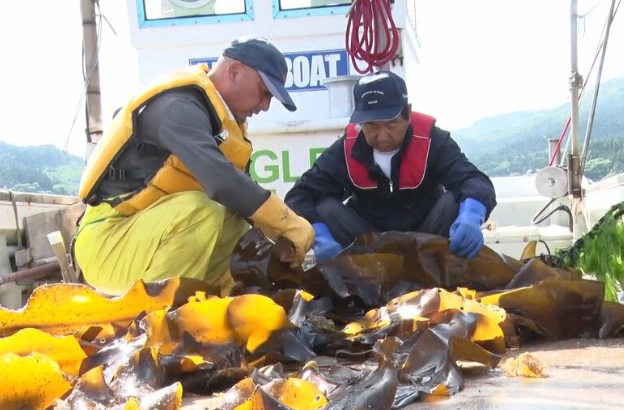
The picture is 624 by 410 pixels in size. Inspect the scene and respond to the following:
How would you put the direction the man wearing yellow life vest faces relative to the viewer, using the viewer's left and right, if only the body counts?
facing to the right of the viewer

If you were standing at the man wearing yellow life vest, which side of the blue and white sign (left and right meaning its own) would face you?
front

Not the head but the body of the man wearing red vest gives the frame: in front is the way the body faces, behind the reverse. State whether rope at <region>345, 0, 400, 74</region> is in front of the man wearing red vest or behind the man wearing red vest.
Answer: behind

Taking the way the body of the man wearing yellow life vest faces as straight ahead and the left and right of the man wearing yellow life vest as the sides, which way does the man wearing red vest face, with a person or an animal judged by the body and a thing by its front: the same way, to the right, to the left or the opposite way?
to the right

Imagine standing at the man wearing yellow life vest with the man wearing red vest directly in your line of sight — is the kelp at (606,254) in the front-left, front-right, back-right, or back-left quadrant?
front-right

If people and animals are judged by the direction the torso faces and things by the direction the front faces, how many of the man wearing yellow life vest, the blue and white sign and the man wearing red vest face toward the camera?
2

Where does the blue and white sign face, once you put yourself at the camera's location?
facing the viewer

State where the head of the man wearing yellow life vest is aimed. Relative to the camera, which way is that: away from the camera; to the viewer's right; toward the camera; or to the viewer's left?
to the viewer's right

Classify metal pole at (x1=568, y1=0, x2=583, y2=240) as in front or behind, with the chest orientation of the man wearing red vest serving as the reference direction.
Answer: behind

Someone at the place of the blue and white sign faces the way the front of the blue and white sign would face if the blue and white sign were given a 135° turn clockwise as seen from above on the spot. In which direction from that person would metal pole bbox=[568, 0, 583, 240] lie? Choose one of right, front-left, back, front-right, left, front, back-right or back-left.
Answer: back-right

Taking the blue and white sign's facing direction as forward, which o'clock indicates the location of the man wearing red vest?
The man wearing red vest is roughly at 12 o'clock from the blue and white sign.

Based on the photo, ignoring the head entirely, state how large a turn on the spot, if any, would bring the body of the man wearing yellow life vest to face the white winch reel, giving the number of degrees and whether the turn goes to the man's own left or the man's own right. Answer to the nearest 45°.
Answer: approximately 45° to the man's own left

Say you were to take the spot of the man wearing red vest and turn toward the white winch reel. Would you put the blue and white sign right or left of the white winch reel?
left

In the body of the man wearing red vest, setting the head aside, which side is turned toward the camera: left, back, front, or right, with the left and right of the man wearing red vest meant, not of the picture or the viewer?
front
